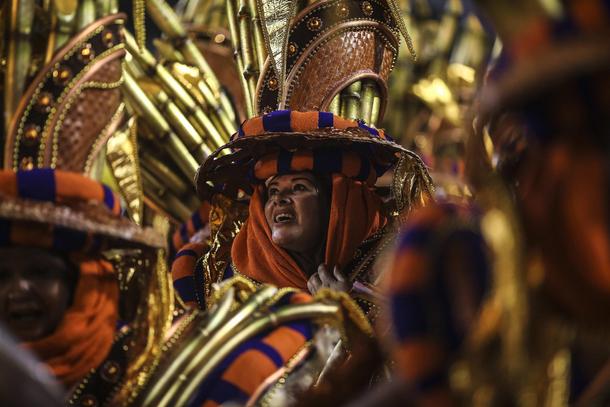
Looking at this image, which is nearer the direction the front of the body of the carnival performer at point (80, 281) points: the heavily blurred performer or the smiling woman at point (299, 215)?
the heavily blurred performer

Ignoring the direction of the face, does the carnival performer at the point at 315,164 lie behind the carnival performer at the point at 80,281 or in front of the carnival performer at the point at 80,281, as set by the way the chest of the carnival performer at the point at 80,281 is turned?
behind

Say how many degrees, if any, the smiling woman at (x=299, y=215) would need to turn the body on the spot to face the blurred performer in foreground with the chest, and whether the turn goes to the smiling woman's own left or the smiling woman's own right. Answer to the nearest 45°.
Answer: approximately 45° to the smiling woman's own left

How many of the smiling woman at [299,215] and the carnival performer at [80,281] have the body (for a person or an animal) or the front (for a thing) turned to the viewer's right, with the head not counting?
0

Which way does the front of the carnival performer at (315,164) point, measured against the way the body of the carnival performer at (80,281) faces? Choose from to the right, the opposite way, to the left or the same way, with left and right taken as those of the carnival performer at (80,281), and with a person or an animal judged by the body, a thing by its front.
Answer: the same way

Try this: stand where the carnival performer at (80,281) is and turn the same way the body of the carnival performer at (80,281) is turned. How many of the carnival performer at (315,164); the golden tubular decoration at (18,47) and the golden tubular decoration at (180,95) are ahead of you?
0

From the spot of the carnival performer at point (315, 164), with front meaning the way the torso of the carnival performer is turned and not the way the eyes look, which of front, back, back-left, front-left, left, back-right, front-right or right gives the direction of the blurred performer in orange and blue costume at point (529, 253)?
front-left

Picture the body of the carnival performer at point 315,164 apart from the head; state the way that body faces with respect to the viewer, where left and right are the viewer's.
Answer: facing the viewer and to the left of the viewer
